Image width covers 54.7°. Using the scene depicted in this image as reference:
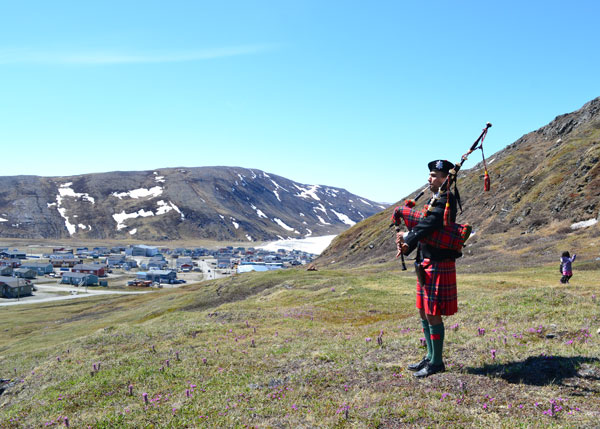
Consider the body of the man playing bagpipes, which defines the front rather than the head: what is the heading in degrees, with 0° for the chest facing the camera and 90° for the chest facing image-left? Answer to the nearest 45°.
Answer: approximately 90°

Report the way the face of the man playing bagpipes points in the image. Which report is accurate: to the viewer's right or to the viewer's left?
to the viewer's left
